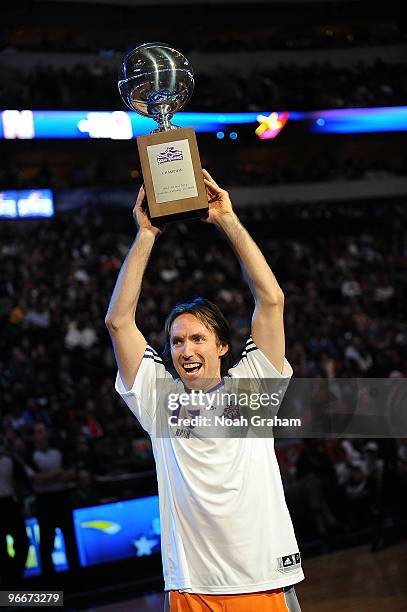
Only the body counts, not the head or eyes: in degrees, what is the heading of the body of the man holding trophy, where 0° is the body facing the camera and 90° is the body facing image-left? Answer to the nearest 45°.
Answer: approximately 0°
